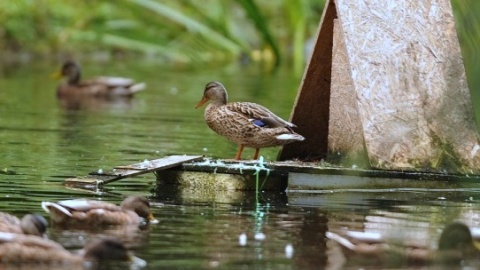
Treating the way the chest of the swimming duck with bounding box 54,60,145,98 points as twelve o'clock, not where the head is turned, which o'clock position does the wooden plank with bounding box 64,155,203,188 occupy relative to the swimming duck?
The wooden plank is roughly at 9 o'clock from the swimming duck.

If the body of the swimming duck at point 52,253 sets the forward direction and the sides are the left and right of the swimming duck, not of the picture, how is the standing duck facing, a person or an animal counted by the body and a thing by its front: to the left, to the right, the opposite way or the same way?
the opposite way

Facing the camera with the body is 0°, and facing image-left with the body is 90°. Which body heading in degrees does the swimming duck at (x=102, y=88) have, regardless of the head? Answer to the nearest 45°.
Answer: approximately 90°

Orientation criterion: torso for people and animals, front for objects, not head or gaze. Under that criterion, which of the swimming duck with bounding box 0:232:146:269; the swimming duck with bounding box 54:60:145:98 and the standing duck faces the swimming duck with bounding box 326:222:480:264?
the swimming duck with bounding box 0:232:146:269

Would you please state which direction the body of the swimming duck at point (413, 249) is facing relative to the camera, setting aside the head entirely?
to the viewer's right

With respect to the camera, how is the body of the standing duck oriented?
to the viewer's left

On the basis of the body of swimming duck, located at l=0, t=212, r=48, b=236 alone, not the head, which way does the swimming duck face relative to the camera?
to the viewer's right

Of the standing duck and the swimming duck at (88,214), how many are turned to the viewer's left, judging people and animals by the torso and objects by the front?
1

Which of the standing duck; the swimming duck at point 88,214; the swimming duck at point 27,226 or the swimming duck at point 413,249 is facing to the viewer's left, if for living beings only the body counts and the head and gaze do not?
the standing duck

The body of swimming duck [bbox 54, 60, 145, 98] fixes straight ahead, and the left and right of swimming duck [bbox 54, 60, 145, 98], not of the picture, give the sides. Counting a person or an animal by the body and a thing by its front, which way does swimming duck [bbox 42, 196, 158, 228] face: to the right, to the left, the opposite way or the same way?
the opposite way

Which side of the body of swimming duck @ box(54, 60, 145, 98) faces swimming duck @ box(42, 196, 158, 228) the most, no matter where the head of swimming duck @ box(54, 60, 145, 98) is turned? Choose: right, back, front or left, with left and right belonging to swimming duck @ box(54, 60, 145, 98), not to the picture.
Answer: left

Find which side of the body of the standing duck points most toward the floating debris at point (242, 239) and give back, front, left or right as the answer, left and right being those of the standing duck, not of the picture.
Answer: left

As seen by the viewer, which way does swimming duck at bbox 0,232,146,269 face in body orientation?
to the viewer's right

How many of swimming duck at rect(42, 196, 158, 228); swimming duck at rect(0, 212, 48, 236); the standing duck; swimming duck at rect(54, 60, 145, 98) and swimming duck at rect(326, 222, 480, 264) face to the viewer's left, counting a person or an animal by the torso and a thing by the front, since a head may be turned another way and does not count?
2

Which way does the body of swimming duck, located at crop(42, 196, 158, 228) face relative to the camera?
to the viewer's right
